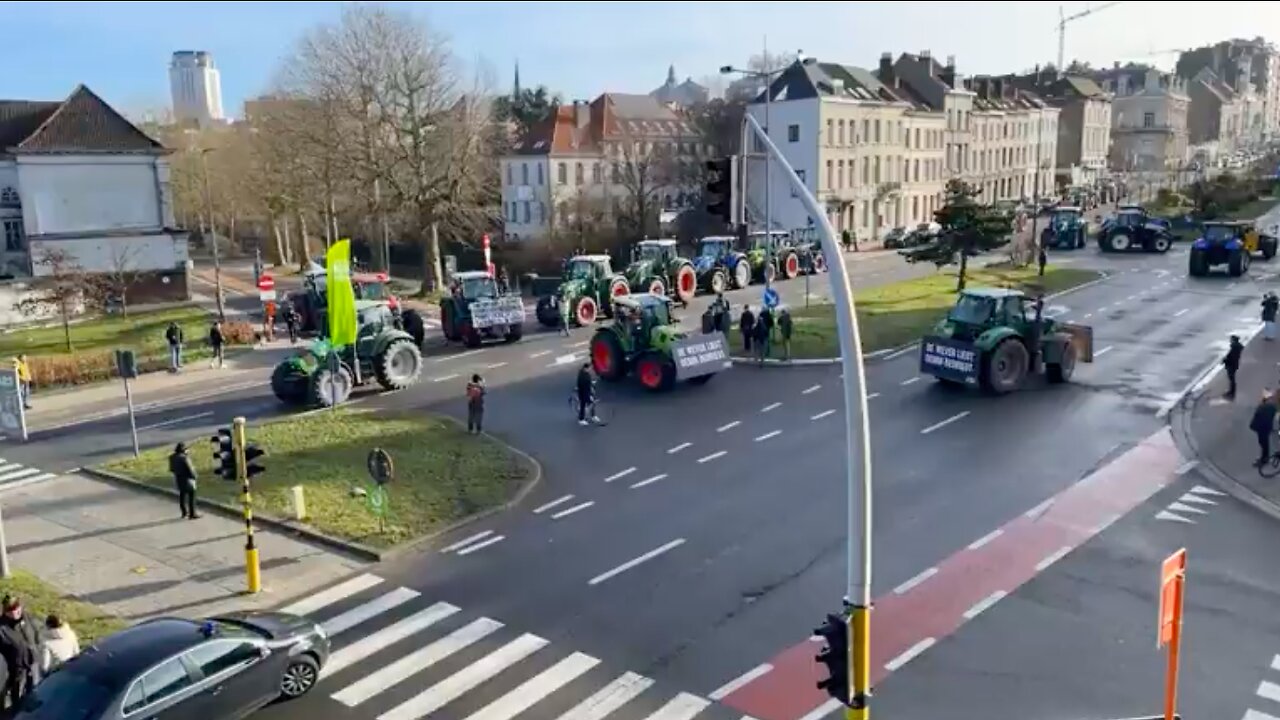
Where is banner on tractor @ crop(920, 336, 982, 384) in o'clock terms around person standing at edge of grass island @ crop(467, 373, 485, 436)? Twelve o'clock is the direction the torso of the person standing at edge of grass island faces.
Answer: The banner on tractor is roughly at 3 o'clock from the person standing at edge of grass island.

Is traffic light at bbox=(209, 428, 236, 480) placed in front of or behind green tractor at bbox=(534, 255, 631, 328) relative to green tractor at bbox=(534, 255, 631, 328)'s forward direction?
in front

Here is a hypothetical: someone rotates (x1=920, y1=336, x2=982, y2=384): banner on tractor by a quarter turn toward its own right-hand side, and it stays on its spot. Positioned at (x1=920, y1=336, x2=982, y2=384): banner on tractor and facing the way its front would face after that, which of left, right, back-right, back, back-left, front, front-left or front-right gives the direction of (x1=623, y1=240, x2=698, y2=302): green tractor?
front

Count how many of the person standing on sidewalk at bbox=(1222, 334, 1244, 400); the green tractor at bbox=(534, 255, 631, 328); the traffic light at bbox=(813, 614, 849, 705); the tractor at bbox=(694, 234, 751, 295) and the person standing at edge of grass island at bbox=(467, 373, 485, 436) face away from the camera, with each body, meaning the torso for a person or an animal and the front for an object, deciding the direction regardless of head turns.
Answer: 1

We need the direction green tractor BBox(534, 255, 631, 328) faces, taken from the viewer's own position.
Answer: facing the viewer and to the left of the viewer

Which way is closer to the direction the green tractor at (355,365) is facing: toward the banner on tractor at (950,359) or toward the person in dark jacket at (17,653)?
the person in dark jacket

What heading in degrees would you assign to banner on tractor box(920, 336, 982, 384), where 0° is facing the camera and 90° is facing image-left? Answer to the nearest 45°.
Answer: approximately 45°

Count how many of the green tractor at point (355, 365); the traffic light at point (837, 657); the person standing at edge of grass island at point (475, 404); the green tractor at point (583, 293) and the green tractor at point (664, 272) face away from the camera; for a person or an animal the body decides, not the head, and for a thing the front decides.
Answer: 1

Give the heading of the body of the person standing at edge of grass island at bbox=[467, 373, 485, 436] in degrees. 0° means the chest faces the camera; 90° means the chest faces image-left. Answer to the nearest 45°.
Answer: approximately 180°
